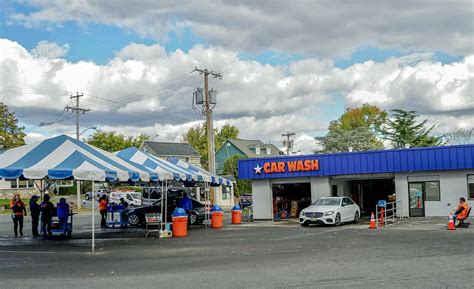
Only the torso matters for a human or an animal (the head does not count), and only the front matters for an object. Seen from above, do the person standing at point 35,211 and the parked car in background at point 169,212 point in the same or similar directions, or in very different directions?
very different directions

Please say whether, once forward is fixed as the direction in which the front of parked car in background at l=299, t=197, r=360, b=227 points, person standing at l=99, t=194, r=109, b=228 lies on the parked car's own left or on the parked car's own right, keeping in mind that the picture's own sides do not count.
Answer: on the parked car's own right

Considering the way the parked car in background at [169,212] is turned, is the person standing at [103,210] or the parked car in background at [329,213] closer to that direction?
the person standing

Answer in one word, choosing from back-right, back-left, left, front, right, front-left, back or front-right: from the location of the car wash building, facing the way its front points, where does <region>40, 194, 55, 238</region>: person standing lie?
front-right

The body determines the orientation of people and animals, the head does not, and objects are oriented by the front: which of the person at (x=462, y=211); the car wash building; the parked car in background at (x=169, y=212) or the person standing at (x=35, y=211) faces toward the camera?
the car wash building

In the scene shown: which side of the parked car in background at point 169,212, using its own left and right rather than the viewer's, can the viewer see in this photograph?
left

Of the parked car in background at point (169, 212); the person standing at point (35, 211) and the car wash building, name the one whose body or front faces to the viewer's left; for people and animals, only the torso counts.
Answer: the parked car in background

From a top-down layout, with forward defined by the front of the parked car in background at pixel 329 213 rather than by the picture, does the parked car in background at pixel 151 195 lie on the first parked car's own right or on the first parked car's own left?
on the first parked car's own right
